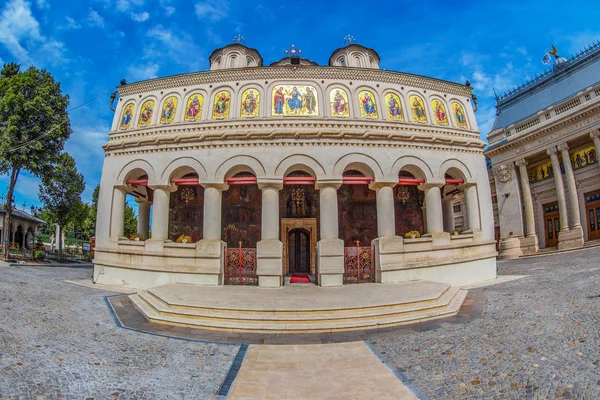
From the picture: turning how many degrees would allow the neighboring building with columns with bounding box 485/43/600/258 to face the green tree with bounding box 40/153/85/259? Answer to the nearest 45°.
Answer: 0° — it already faces it

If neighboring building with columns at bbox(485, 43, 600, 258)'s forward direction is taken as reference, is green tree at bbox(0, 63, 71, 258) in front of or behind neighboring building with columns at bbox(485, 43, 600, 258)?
in front

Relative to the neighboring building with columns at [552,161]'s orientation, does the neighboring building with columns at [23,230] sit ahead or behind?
ahead

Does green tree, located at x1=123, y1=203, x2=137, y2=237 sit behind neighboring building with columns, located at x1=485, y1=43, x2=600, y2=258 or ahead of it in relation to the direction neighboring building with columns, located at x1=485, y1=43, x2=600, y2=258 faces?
ahead

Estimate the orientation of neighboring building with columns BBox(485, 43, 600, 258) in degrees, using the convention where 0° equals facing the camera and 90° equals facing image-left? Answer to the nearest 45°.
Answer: approximately 45°
